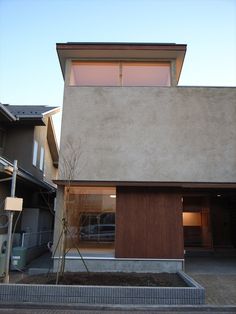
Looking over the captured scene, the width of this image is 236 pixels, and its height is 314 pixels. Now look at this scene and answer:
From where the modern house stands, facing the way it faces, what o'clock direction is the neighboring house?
The neighboring house is roughly at 4 o'clock from the modern house.
